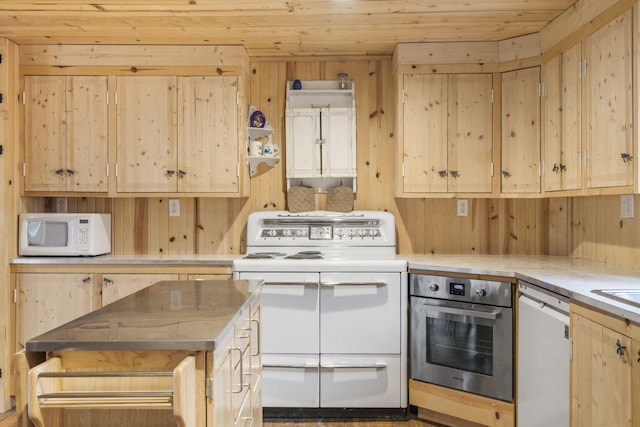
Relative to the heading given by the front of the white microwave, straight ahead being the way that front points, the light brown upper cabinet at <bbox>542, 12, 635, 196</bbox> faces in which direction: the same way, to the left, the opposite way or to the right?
to the right

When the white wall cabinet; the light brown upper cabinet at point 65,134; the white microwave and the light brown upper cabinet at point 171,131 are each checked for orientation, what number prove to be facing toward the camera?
4

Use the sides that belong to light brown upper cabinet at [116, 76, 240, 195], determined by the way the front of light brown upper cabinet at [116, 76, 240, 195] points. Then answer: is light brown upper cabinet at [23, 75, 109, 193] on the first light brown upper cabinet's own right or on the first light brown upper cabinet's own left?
on the first light brown upper cabinet's own right

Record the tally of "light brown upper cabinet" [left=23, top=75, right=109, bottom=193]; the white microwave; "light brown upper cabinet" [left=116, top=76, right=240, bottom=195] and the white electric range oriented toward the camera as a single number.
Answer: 4

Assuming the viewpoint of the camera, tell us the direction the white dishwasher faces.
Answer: facing the viewer and to the left of the viewer

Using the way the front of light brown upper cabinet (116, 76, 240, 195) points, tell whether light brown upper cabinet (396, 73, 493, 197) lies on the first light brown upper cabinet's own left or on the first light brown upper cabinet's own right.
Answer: on the first light brown upper cabinet's own left

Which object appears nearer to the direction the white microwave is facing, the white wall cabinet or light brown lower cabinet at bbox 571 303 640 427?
the light brown lower cabinet

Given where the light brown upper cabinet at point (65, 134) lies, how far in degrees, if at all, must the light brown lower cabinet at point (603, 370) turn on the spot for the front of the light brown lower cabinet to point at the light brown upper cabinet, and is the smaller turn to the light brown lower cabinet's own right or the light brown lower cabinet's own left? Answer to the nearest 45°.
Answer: approximately 45° to the light brown lower cabinet's own right

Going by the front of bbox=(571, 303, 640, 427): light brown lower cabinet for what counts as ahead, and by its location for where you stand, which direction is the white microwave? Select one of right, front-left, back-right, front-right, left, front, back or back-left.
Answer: front-right

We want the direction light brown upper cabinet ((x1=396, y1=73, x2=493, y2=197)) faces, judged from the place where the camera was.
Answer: facing the viewer

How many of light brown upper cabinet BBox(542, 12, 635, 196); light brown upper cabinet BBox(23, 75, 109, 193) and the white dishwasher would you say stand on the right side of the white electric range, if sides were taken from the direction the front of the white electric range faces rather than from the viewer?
1

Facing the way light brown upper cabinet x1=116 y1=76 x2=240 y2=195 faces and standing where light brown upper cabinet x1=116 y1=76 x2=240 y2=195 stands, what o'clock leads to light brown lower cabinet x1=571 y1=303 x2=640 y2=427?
The light brown lower cabinet is roughly at 11 o'clock from the light brown upper cabinet.

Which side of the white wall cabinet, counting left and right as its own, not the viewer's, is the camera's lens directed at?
front

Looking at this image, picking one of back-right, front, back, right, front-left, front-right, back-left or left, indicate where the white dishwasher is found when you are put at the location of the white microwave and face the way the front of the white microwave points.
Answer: front-left

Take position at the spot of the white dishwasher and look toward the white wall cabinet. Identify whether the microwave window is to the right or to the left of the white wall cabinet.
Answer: left
